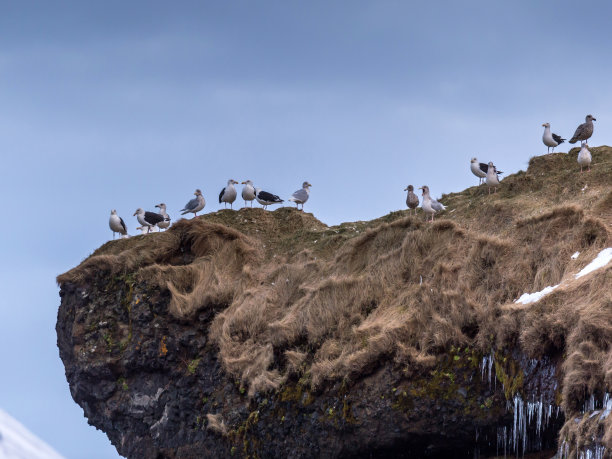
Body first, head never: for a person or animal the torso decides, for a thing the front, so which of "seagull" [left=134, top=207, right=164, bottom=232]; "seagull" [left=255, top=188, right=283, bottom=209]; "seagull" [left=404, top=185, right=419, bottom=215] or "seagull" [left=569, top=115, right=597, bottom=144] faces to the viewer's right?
"seagull" [left=569, top=115, right=597, bottom=144]

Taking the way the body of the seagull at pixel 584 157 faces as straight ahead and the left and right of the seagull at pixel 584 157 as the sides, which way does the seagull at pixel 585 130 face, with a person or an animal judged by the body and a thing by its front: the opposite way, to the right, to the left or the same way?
to the left

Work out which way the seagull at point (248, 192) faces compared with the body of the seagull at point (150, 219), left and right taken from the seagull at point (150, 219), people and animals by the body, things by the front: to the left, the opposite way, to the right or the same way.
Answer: to the left

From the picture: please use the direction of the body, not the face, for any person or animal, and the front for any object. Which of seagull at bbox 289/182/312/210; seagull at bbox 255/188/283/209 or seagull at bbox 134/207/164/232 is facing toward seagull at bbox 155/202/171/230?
seagull at bbox 255/188/283/209

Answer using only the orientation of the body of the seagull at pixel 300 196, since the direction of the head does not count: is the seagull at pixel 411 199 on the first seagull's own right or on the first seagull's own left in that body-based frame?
on the first seagull's own right

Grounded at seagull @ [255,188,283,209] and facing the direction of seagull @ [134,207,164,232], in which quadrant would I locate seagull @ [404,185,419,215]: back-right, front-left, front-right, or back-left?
back-left

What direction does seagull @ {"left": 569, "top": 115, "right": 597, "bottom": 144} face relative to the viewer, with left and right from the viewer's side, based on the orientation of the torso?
facing to the right of the viewer

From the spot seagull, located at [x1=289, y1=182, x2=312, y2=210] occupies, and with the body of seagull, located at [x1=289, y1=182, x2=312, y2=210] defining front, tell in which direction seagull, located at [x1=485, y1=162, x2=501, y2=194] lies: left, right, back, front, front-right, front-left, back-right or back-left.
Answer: front-right

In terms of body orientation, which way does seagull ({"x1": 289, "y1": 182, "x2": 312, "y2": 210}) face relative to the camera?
to the viewer's right

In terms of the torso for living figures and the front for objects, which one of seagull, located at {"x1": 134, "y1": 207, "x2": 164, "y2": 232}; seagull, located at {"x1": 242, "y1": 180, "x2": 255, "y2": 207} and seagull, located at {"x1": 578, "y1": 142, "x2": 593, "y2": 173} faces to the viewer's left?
seagull, located at {"x1": 134, "y1": 207, "x2": 164, "y2": 232}

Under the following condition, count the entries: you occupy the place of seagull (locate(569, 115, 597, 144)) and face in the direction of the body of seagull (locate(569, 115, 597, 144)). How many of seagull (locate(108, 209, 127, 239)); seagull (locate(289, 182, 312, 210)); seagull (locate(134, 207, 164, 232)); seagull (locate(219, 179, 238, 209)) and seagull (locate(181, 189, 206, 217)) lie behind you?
5

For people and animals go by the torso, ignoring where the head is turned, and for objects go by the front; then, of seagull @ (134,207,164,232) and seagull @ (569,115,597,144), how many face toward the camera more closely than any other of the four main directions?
0

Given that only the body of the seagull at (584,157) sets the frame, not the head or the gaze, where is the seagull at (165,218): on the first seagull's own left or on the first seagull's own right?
on the first seagull's own right
